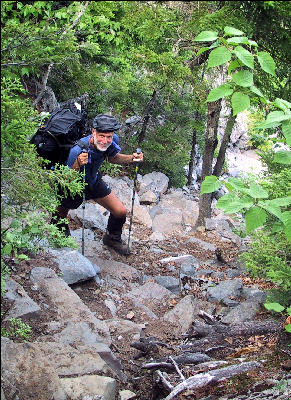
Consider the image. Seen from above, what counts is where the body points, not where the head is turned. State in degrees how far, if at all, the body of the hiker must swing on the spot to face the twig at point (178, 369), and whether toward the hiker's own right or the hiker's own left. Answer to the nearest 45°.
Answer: approximately 45° to the hiker's own right

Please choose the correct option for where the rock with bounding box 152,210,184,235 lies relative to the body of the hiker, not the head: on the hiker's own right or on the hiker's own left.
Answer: on the hiker's own left

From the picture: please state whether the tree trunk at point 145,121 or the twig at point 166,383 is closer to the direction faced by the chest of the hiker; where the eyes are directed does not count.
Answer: the twig

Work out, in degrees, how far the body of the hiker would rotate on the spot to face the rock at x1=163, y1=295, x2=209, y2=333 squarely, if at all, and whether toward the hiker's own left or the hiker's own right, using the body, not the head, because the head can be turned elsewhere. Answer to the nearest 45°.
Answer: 0° — they already face it

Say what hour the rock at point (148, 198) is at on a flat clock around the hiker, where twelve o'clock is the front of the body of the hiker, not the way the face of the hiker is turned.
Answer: The rock is roughly at 8 o'clock from the hiker.

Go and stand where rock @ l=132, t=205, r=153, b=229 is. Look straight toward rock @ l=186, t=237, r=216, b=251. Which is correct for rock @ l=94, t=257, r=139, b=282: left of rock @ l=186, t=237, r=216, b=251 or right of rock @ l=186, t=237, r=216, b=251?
right

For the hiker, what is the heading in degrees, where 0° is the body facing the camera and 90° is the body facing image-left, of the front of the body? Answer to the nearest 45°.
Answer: approximately 315°

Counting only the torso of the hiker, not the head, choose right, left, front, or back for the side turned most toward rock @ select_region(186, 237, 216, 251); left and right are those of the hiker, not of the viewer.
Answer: left

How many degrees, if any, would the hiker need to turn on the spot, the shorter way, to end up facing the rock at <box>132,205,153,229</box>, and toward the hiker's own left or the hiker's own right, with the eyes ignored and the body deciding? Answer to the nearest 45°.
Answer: approximately 135° to the hiker's own left

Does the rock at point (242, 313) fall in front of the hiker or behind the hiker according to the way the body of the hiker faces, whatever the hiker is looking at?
in front

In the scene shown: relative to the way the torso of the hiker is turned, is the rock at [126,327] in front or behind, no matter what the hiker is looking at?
in front
